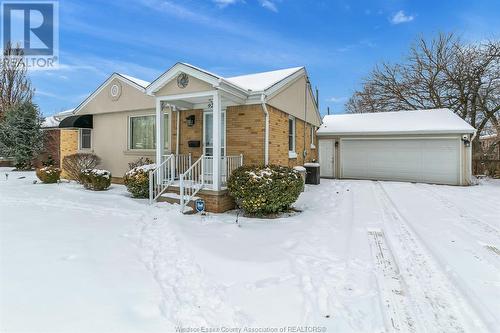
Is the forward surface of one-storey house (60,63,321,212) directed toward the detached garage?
no

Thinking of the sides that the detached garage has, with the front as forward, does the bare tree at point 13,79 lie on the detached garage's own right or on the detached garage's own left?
on the detached garage's own right

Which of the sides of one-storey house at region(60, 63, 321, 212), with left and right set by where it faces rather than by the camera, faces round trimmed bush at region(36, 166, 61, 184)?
right

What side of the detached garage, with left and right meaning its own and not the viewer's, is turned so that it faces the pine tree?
right

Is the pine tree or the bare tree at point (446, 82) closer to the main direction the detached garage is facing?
the pine tree

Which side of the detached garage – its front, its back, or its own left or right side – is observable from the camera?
front

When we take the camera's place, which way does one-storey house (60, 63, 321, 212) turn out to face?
facing the viewer and to the left of the viewer

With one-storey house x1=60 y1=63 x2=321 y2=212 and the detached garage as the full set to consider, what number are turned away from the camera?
0

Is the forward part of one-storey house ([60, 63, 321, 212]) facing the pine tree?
no

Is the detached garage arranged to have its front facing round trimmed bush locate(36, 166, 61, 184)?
no

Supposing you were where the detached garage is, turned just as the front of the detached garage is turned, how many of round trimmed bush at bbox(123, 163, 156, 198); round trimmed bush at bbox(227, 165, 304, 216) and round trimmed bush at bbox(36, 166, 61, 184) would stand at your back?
0

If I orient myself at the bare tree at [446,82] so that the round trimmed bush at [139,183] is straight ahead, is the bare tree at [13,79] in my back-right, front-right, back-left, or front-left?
front-right

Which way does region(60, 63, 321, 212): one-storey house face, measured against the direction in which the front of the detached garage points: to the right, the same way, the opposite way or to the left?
the same way

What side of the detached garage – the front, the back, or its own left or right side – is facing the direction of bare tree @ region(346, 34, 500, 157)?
back
